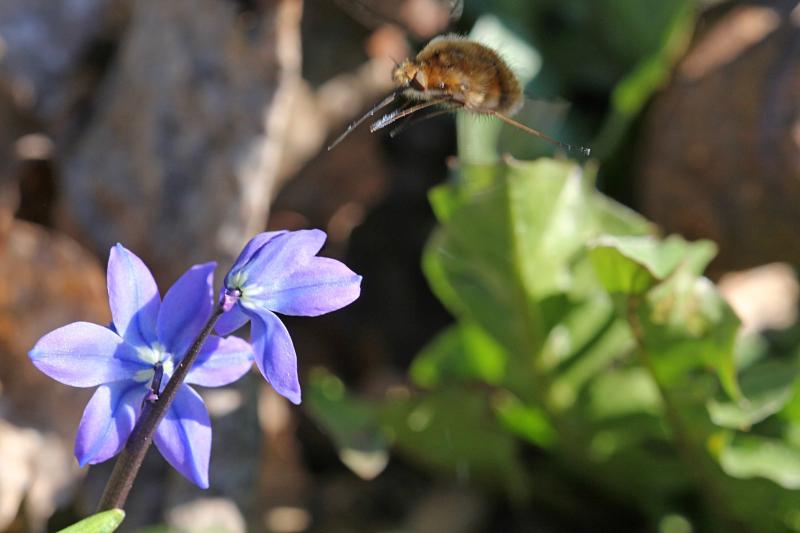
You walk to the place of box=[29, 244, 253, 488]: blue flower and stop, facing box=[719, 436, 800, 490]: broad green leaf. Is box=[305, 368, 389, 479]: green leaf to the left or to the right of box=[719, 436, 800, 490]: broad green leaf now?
left

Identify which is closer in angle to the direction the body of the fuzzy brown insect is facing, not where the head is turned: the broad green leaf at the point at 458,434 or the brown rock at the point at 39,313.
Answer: the brown rock

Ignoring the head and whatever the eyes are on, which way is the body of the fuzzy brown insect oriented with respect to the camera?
to the viewer's left
